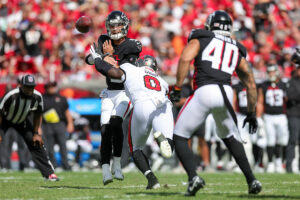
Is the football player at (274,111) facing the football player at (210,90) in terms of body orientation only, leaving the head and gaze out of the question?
yes

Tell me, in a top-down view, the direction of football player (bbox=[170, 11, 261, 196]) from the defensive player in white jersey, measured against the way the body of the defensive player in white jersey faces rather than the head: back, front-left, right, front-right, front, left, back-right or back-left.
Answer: back-right

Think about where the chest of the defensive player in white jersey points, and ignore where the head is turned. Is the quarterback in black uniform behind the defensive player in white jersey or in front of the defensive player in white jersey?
in front

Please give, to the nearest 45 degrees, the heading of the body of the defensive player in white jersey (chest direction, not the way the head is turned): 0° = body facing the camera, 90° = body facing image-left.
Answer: approximately 180°

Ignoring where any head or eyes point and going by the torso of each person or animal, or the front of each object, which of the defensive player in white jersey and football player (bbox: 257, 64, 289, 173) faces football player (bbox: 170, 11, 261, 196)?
football player (bbox: 257, 64, 289, 173)

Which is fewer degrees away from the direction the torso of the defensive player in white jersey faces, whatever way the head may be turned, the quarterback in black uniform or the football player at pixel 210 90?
the quarterback in black uniform

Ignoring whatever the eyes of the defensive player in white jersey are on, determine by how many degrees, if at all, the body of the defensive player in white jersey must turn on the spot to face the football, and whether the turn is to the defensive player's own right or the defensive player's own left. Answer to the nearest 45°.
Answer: approximately 45° to the defensive player's own left
